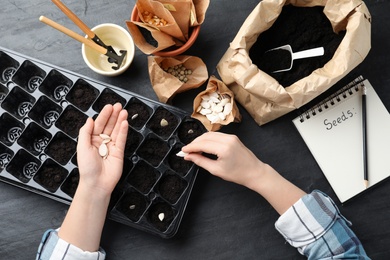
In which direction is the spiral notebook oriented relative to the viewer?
toward the camera
